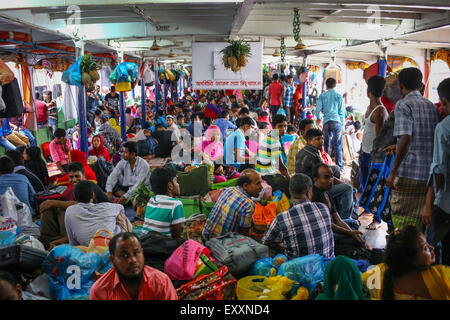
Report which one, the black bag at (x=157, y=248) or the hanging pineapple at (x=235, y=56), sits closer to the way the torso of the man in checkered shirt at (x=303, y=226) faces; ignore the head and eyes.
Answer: the hanging pineapple

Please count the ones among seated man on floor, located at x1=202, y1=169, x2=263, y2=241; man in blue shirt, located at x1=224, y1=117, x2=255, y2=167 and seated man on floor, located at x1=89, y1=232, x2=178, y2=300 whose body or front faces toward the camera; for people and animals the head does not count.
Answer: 1

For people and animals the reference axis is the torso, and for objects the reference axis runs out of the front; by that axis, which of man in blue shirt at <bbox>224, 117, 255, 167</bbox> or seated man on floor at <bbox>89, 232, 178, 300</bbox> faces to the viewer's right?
the man in blue shirt

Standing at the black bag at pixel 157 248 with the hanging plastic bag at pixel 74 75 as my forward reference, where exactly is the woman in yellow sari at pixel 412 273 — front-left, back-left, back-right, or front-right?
back-right

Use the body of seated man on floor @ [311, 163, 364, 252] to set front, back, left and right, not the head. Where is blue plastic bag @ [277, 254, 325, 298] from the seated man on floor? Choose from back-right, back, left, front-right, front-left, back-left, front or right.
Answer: front-right

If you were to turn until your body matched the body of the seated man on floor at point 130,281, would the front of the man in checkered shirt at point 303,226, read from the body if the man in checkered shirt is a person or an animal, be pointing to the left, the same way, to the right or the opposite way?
the opposite way

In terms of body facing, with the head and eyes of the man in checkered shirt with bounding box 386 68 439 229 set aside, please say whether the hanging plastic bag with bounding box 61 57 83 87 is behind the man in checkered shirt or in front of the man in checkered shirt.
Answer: in front

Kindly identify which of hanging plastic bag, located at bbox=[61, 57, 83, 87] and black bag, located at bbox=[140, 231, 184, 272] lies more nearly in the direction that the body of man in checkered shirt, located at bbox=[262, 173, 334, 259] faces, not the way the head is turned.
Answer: the hanging plastic bag

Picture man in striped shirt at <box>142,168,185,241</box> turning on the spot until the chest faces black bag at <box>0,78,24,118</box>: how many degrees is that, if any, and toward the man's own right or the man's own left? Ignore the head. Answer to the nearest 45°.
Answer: approximately 90° to the man's own left

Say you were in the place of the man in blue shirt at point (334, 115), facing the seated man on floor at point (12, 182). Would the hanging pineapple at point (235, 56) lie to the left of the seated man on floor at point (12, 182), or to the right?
right

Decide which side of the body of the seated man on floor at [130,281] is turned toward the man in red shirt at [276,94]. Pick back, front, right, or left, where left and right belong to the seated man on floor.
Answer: back
